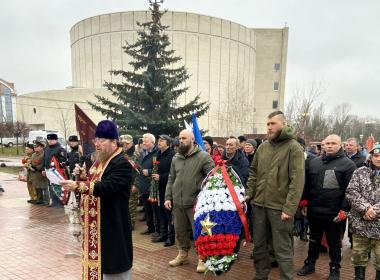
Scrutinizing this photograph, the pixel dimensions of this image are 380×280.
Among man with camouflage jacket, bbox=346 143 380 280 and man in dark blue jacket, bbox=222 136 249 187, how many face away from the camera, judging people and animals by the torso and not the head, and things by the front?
0

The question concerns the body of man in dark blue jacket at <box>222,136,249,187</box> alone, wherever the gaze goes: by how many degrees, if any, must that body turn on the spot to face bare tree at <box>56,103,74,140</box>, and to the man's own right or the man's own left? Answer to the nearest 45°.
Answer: approximately 90° to the man's own right

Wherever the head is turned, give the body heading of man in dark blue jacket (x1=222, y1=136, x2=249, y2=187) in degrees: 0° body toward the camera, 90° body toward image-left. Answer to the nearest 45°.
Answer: approximately 45°

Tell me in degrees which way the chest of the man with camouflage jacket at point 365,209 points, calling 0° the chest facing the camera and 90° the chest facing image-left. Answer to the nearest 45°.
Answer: approximately 0°

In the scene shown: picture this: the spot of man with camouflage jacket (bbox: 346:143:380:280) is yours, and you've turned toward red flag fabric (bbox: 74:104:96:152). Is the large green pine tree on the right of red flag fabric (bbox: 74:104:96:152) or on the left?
right

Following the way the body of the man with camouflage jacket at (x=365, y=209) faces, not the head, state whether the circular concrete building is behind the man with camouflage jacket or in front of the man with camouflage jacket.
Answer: behind

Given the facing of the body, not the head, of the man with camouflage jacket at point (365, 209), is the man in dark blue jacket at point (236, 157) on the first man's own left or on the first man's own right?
on the first man's own right

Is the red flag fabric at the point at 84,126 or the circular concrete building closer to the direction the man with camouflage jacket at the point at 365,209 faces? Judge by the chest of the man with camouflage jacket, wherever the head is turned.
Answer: the red flag fabric
